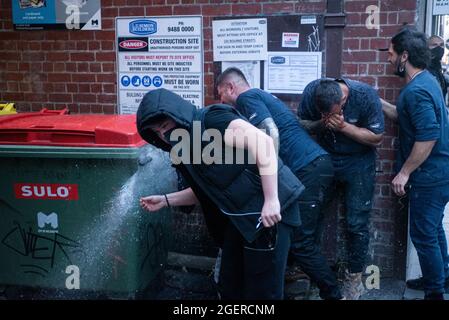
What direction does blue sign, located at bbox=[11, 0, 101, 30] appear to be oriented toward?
toward the camera

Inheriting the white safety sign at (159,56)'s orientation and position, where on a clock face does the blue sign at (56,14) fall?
The blue sign is roughly at 4 o'clock from the white safety sign.

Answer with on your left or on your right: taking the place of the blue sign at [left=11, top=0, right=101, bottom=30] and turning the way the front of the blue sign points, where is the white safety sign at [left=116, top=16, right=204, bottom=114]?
on your left

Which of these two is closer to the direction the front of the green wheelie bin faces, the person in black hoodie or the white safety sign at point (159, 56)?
the person in black hoodie

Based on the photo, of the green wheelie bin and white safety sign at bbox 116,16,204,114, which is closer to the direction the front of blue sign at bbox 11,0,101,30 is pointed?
the green wheelie bin

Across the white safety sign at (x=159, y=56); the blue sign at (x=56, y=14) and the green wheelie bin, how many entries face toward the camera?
3

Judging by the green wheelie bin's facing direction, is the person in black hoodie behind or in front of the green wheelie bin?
in front

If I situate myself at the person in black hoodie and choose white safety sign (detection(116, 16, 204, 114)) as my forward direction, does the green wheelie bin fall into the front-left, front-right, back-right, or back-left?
front-left

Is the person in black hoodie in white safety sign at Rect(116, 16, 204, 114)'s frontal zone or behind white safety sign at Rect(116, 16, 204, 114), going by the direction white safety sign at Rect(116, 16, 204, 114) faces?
frontal zone

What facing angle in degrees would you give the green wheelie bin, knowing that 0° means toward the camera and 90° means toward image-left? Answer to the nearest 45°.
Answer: approximately 0°

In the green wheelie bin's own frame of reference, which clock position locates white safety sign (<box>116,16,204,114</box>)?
The white safety sign is roughly at 7 o'clock from the green wheelie bin.

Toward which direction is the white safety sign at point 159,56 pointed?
toward the camera

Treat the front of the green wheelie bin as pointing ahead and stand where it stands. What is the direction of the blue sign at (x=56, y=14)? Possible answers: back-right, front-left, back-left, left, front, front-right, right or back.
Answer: back
